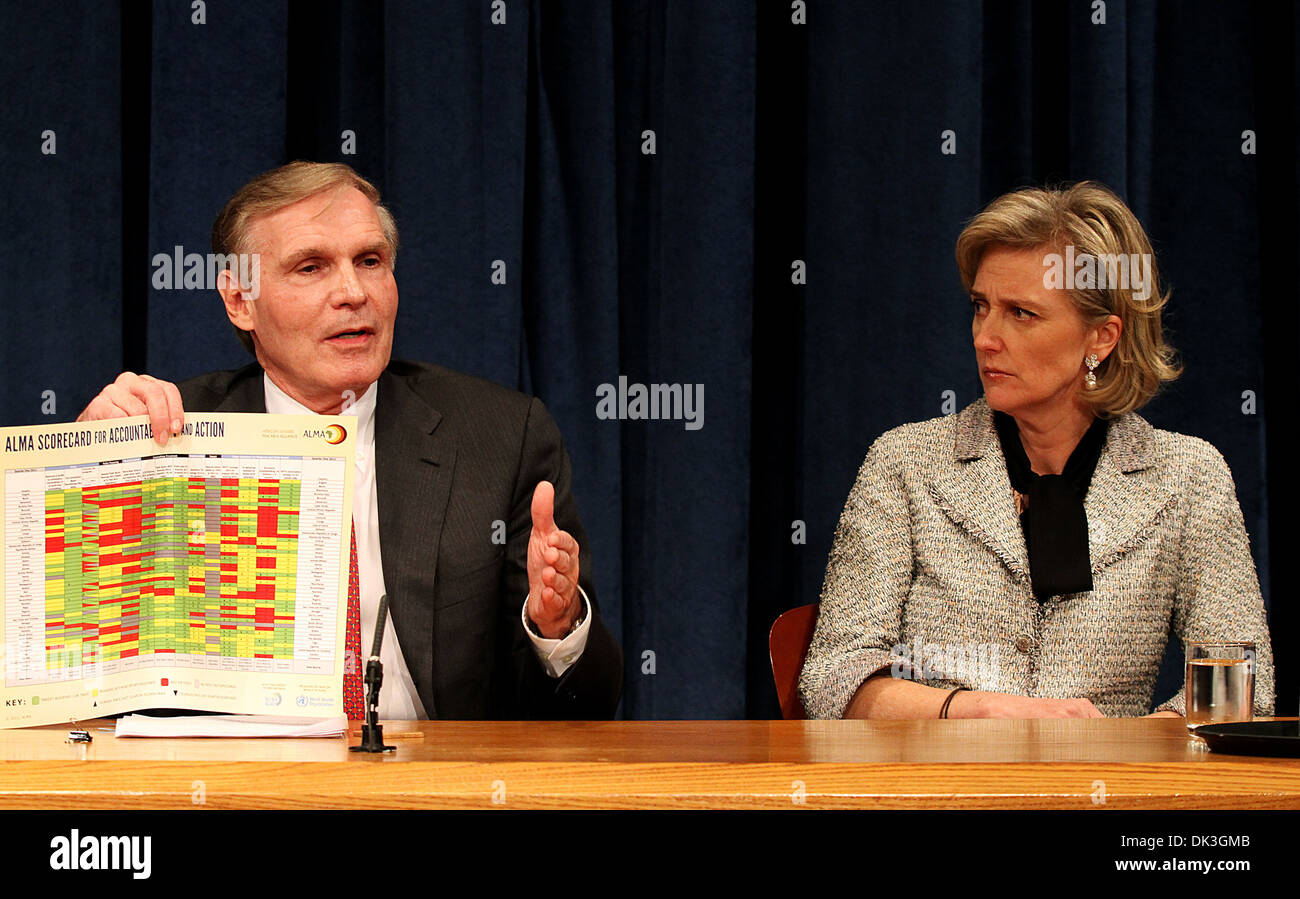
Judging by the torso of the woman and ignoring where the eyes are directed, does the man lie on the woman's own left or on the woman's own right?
on the woman's own right

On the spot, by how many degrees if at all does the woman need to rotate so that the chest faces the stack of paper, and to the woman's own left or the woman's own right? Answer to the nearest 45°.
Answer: approximately 45° to the woman's own right

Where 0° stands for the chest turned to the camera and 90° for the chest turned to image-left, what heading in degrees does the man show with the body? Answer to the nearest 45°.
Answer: approximately 0°

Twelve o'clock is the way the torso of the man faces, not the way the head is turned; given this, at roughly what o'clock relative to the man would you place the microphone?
The microphone is roughly at 12 o'clock from the man.

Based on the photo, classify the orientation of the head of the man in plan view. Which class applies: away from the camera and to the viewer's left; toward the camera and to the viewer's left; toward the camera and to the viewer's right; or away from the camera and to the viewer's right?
toward the camera and to the viewer's right

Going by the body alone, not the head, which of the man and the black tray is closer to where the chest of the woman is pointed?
the black tray

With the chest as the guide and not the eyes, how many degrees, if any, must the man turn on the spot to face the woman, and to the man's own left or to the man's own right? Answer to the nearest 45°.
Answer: approximately 90° to the man's own left

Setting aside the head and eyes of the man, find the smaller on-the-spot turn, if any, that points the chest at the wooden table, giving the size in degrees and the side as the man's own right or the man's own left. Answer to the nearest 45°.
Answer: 0° — they already face it

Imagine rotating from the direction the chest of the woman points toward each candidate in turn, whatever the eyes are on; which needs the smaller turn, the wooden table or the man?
the wooden table

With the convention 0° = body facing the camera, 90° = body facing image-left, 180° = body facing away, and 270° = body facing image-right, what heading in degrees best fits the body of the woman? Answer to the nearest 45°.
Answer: approximately 0°

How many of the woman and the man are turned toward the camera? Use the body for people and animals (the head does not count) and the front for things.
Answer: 2

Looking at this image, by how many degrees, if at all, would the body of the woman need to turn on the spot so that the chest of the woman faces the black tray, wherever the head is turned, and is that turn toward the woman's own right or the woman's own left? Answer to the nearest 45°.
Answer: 0° — they already face it
